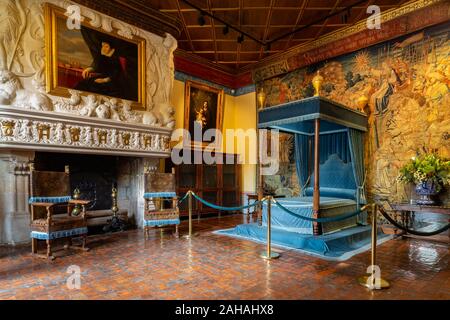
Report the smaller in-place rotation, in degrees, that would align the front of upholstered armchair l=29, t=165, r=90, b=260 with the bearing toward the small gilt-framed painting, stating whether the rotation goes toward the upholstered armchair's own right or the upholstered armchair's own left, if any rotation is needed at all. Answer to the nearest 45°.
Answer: approximately 90° to the upholstered armchair's own left

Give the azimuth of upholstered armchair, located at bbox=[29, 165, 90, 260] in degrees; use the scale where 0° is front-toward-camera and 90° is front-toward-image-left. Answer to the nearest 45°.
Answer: approximately 315°

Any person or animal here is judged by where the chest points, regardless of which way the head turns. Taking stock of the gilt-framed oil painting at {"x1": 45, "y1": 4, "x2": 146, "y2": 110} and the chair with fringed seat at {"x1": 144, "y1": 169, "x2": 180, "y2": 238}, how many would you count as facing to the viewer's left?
0

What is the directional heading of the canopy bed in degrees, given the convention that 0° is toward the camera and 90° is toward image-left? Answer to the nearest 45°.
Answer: approximately 45°

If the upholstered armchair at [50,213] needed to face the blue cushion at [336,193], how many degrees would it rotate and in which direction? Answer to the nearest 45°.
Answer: approximately 45° to its left

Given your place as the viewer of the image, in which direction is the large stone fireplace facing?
facing the viewer and to the right of the viewer
